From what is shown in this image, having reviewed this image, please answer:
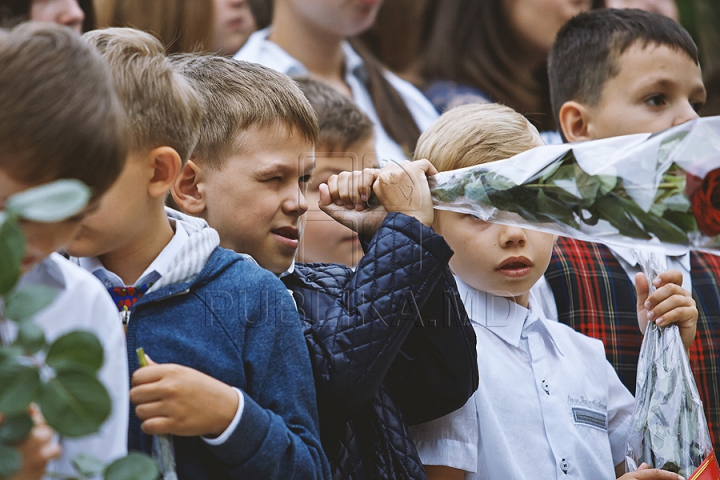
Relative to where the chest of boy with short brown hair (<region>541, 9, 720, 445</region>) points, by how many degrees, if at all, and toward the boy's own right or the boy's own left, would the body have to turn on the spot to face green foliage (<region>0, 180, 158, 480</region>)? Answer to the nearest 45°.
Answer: approximately 45° to the boy's own right

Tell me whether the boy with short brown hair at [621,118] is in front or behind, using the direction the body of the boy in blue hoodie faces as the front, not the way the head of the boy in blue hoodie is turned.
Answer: behind

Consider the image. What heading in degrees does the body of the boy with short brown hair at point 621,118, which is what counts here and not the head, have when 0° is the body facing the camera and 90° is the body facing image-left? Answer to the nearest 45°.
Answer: approximately 315°

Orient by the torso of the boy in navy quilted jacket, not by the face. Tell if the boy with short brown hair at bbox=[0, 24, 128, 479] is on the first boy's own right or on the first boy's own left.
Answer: on the first boy's own right

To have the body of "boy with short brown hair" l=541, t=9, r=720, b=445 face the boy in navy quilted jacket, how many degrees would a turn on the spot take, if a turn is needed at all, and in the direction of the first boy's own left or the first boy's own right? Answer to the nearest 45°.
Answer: approximately 45° to the first boy's own right

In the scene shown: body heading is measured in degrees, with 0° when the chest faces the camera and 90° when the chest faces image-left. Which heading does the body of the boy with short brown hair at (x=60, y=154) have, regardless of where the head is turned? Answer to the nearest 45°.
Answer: approximately 90°

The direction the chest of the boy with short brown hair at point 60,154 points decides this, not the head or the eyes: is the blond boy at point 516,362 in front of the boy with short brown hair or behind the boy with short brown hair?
behind

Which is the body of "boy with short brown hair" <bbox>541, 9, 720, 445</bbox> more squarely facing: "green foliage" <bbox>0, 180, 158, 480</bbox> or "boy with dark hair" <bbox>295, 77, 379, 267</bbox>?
the green foliage
